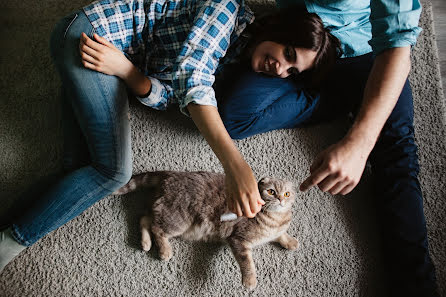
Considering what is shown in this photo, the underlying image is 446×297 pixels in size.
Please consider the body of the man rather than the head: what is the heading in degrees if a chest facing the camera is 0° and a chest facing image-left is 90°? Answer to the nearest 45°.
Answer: approximately 45°
